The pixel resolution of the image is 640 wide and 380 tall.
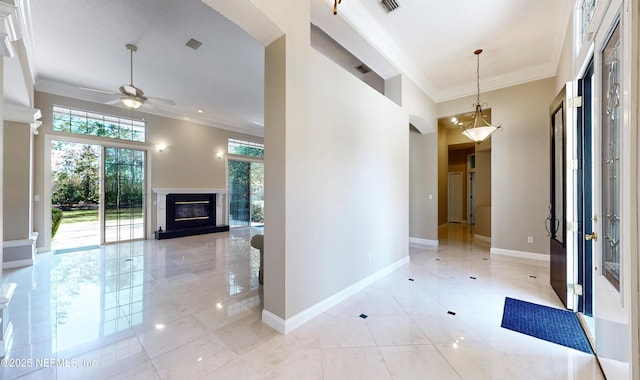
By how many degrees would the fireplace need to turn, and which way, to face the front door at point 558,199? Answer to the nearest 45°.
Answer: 0° — it already faces it

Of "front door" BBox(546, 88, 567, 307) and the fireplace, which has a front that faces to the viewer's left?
the front door

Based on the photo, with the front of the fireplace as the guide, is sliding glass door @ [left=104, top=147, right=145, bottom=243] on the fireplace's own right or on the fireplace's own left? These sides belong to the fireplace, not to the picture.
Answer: on the fireplace's own right

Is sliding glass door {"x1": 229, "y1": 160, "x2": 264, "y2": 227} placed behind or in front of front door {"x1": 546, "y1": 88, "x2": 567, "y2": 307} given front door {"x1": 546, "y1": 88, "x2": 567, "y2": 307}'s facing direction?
in front

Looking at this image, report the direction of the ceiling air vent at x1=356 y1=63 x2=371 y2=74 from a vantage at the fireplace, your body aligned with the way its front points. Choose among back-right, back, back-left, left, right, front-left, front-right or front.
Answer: front

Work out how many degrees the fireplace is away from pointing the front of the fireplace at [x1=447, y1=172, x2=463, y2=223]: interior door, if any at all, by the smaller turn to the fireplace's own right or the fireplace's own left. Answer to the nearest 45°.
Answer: approximately 45° to the fireplace's own left

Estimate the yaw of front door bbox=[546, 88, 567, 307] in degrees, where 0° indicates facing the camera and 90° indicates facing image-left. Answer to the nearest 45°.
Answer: approximately 90°

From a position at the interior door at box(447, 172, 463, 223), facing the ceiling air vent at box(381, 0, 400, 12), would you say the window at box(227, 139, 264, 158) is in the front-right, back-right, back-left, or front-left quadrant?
front-right

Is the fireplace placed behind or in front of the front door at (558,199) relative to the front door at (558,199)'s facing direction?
in front

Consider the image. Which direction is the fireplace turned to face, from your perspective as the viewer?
facing the viewer and to the right of the viewer

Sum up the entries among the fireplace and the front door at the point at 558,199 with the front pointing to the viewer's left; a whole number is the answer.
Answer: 1
